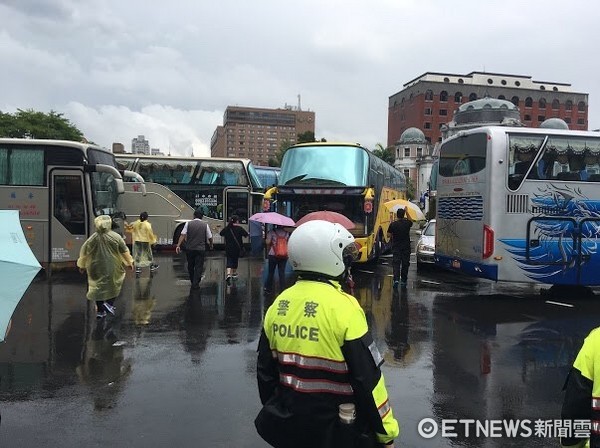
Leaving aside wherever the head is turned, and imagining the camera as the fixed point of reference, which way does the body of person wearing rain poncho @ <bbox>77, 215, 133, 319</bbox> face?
away from the camera

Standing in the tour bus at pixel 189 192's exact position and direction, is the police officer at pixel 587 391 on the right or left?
on its right

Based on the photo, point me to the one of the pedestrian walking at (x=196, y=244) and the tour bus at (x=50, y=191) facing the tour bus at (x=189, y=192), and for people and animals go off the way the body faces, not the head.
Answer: the pedestrian walking

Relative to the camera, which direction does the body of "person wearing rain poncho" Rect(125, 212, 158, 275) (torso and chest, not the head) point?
away from the camera

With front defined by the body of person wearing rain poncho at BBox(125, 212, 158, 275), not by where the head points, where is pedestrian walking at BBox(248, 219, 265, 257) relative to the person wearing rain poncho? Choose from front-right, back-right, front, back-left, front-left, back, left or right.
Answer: front-right

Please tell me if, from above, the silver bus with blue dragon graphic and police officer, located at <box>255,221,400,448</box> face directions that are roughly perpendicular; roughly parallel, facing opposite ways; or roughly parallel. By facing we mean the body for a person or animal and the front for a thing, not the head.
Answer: roughly parallel

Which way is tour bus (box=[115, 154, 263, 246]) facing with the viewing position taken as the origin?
facing to the right of the viewer

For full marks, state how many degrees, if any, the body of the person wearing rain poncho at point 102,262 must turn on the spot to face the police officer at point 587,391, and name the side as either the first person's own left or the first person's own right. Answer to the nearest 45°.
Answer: approximately 180°

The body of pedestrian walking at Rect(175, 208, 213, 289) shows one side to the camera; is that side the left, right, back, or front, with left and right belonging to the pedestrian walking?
back

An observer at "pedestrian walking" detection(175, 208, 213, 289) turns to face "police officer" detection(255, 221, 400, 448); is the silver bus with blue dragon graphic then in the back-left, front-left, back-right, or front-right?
front-left

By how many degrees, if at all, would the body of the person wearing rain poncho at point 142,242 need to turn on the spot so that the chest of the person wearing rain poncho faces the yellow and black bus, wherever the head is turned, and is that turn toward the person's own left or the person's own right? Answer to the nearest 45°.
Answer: approximately 90° to the person's own right

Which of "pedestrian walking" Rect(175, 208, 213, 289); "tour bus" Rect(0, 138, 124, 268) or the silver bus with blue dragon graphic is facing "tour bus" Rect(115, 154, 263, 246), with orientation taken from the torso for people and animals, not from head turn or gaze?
the pedestrian walking

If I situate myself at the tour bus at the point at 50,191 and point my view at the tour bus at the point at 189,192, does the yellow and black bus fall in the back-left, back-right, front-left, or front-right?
front-right

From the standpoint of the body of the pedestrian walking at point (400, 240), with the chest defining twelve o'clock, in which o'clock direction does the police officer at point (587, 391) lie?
The police officer is roughly at 6 o'clock from the pedestrian walking.

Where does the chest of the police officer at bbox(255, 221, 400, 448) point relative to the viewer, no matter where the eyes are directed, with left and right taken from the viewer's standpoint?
facing away from the viewer and to the right of the viewer

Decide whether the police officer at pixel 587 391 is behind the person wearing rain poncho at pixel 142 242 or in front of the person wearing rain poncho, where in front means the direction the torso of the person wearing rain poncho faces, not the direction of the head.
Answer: behind

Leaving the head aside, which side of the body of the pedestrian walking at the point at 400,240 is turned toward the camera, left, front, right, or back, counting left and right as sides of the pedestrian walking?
back

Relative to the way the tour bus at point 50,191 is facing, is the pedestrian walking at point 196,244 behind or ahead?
ahead

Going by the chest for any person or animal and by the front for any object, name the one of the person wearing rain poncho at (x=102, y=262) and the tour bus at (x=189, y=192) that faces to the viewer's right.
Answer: the tour bus

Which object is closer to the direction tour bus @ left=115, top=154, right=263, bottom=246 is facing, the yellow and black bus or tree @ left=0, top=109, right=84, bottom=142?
the yellow and black bus

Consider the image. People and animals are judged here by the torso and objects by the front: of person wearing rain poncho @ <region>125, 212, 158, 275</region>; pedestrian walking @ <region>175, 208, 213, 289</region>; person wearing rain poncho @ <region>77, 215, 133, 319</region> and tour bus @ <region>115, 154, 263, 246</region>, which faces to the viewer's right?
the tour bus

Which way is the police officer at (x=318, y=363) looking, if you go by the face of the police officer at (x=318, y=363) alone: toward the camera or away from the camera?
away from the camera

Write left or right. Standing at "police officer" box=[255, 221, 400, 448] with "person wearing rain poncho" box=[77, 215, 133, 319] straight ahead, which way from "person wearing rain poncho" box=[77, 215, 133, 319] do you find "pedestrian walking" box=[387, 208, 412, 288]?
right
